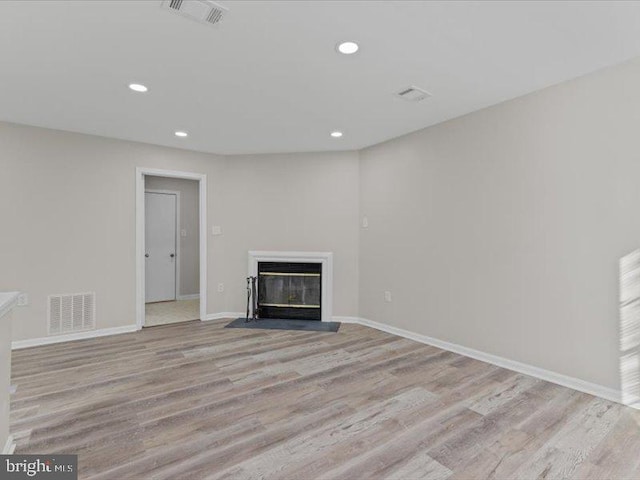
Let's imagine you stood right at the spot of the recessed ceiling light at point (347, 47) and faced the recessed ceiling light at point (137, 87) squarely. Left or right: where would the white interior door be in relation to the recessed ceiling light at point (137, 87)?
right

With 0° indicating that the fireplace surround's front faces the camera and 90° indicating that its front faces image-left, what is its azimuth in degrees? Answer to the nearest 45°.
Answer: approximately 0°

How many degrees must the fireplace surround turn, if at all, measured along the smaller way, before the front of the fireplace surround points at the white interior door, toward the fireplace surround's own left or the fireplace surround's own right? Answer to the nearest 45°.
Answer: approximately 135° to the fireplace surround's own right

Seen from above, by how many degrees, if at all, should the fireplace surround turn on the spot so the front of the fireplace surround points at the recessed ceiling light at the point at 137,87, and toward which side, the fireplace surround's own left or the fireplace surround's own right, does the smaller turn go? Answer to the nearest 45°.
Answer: approximately 45° to the fireplace surround's own right

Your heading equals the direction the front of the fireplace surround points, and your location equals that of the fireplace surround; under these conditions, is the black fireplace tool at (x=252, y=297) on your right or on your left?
on your right

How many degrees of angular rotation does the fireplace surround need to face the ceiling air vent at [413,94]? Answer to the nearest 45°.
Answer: approximately 45° to its left

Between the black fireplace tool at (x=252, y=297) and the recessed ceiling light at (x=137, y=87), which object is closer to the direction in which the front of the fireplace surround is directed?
the recessed ceiling light
